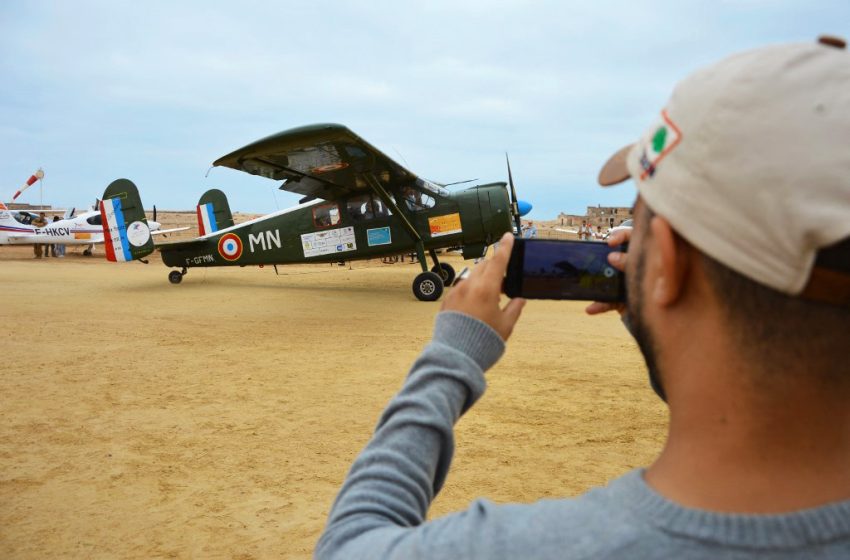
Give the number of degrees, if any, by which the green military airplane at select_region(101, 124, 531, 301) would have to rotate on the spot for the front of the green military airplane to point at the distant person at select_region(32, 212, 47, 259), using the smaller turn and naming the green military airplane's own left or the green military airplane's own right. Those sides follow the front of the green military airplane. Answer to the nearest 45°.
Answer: approximately 180°

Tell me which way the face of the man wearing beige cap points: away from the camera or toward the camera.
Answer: away from the camera

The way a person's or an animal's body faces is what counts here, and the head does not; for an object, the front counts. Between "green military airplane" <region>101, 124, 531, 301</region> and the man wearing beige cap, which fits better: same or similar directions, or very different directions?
very different directions

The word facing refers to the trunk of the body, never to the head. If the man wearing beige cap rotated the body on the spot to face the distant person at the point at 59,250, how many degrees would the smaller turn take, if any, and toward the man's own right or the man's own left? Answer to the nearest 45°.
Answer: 0° — they already face them

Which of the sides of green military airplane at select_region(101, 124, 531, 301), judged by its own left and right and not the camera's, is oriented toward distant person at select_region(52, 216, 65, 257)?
back

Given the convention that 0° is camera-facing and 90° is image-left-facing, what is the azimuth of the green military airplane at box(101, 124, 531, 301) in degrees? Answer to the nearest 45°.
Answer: approximately 315°

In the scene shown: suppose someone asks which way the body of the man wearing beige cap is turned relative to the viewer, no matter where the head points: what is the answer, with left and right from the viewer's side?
facing away from the viewer and to the left of the viewer
